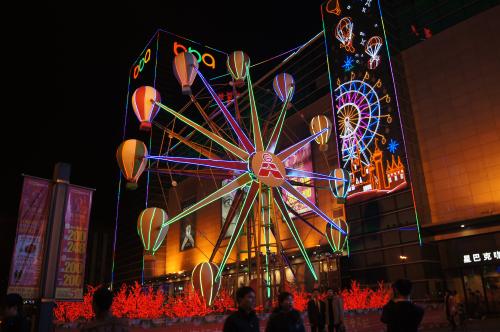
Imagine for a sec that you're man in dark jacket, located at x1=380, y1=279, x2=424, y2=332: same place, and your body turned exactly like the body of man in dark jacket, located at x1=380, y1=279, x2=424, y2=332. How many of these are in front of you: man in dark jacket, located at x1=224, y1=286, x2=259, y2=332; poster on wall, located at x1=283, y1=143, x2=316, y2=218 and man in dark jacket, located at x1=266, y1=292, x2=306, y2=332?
1

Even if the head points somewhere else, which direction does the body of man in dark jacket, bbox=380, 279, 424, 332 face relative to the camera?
away from the camera

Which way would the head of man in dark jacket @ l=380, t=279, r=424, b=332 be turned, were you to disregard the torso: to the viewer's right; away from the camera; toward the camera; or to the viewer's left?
away from the camera

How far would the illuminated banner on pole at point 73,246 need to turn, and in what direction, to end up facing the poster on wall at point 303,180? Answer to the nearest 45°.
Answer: approximately 135° to its left

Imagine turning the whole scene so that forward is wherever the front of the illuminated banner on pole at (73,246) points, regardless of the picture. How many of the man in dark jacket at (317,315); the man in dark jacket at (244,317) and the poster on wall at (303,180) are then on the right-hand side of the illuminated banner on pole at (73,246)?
0

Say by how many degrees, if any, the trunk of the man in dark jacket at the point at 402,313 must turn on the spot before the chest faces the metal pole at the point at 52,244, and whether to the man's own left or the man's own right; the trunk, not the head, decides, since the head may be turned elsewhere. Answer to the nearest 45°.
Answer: approximately 90° to the man's own left

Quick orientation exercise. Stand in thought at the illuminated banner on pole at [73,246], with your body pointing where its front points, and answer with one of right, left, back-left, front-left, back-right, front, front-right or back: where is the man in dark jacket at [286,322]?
front-left

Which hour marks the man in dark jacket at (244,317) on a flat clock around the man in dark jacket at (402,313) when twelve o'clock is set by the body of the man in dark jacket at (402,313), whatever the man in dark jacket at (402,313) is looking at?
the man in dark jacket at (244,317) is roughly at 8 o'clock from the man in dark jacket at (402,313).

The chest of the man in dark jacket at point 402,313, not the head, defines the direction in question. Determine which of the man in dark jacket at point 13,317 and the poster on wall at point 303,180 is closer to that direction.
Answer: the poster on wall

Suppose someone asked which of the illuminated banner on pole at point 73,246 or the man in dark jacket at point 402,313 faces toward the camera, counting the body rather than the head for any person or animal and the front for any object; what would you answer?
the illuminated banner on pole

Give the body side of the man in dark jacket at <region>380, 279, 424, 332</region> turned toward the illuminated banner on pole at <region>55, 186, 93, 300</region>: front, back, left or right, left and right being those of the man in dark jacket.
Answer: left

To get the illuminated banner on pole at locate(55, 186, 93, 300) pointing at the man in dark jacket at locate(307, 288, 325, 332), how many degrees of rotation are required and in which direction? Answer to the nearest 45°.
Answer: approximately 135° to its left

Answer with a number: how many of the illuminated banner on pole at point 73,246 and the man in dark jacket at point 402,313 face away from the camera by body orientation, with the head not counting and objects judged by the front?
1

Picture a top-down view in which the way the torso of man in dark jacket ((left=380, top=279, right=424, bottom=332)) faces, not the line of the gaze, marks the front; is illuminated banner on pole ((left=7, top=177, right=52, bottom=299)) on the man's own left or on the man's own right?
on the man's own left

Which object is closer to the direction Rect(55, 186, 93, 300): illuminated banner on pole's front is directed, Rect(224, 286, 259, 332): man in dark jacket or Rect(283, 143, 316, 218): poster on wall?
the man in dark jacket

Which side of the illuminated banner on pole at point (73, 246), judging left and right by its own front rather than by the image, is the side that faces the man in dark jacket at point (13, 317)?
front

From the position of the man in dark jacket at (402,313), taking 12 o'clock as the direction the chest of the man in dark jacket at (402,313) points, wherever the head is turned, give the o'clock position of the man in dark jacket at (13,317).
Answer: the man in dark jacket at (13,317) is roughly at 8 o'clock from the man in dark jacket at (402,313).

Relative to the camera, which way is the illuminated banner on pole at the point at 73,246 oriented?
toward the camera
